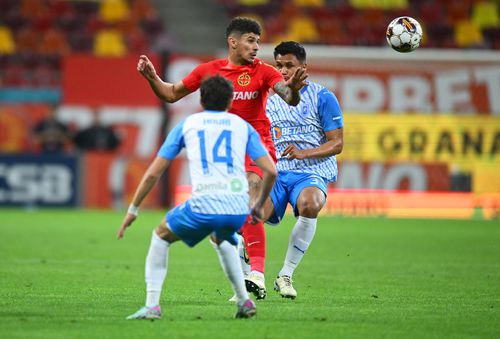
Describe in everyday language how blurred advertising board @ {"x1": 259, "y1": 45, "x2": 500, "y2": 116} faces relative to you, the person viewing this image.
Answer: facing the viewer

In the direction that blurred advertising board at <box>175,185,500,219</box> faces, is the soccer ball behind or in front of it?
in front

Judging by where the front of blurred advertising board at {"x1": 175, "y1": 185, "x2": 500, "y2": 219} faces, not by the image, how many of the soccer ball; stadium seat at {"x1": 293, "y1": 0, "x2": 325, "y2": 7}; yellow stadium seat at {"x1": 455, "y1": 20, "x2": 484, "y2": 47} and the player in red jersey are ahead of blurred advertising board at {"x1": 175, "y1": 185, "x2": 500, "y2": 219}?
2

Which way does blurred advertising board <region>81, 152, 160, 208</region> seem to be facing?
toward the camera

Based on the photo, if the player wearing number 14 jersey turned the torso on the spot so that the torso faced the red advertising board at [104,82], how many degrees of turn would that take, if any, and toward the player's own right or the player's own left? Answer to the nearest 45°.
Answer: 0° — they already face it

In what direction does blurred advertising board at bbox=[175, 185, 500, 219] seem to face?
toward the camera

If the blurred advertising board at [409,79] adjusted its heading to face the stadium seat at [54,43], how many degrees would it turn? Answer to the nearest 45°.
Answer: approximately 90° to its right

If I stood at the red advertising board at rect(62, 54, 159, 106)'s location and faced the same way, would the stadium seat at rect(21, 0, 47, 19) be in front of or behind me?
behind

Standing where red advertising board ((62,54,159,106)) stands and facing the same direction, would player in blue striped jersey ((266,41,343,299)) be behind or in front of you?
in front

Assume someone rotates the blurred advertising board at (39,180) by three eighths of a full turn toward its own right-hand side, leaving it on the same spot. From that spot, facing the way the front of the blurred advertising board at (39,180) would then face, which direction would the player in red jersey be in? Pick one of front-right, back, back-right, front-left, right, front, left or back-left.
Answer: back-left

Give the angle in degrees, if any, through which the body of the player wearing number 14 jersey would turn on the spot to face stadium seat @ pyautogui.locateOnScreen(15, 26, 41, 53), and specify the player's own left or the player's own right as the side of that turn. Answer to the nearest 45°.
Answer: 0° — they already face it

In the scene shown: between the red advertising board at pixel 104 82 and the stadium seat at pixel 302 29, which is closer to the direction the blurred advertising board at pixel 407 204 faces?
the red advertising board

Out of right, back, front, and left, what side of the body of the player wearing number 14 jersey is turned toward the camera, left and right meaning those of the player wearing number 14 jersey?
back

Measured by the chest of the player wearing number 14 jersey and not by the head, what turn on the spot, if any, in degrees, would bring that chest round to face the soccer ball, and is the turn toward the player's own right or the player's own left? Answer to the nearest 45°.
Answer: approximately 45° to the player's own right

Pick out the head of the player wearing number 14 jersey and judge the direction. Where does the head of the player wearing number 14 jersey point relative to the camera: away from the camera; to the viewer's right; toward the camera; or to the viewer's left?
away from the camera

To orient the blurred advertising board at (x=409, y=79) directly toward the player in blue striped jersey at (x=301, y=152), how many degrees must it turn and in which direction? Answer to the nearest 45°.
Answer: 0° — it already faces them

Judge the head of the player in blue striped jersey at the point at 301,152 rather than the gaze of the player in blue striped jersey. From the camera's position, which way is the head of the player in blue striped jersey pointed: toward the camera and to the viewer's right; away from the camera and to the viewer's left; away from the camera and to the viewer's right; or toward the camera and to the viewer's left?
toward the camera and to the viewer's left

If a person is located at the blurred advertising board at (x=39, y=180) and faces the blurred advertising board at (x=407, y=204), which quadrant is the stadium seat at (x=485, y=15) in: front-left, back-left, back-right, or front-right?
front-left

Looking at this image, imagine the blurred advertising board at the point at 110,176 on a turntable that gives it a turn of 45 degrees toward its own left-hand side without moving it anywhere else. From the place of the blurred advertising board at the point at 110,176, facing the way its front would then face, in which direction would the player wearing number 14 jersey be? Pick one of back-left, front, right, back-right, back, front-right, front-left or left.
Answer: front-right

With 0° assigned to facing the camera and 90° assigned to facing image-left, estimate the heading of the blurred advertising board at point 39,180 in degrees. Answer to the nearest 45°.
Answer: approximately 0°

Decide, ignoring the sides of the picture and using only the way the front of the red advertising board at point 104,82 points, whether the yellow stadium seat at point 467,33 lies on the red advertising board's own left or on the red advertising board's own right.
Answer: on the red advertising board's own left
